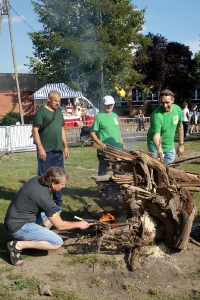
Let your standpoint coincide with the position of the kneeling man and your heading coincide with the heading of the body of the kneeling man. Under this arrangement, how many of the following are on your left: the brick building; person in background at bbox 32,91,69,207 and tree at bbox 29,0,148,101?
3

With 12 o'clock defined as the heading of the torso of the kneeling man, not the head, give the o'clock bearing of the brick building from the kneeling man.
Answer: The brick building is roughly at 9 o'clock from the kneeling man.

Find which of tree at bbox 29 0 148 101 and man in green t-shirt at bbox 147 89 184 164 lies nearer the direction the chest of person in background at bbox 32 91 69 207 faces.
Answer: the man in green t-shirt

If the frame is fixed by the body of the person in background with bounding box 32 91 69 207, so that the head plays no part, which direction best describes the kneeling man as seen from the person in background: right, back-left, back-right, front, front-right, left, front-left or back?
front-right

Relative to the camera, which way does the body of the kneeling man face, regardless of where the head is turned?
to the viewer's right

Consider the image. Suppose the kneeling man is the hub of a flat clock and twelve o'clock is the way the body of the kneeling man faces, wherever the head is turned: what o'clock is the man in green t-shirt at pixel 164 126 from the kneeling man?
The man in green t-shirt is roughly at 11 o'clock from the kneeling man.

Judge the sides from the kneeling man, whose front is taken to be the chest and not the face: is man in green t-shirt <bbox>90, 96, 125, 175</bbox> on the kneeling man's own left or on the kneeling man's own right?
on the kneeling man's own left

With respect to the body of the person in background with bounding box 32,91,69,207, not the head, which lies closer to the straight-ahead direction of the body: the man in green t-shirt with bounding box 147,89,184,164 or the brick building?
the man in green t-shirt

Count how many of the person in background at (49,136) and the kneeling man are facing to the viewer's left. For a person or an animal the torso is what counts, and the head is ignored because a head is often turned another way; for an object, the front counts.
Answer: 0

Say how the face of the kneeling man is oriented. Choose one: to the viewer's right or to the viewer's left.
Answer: to the viewer's right

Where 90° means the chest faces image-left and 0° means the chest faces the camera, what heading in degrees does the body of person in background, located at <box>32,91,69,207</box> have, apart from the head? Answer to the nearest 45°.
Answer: approximately 315°

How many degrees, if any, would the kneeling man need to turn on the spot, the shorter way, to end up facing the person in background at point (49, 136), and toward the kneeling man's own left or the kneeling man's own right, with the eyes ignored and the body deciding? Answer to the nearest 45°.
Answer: approximately 90° to the kneeling man's own left

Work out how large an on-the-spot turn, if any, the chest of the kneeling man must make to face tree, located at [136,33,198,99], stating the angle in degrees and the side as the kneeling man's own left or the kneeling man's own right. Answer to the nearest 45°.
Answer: approximately 90° to the kneeling man's own left

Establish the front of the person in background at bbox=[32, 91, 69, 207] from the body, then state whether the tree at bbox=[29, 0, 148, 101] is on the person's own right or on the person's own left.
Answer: on the person's own left

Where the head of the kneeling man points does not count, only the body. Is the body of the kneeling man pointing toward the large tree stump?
yes
